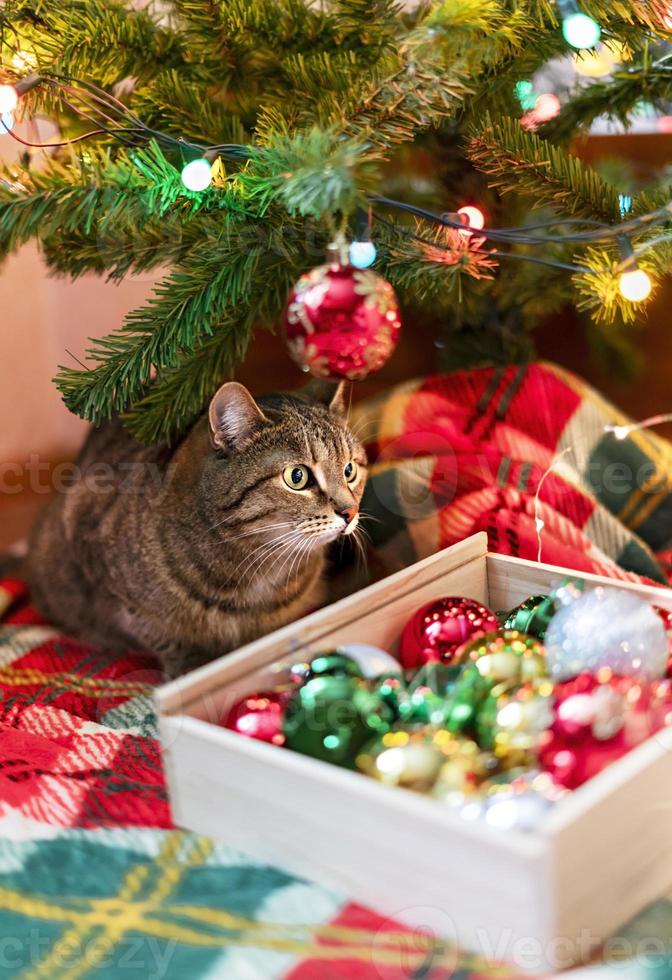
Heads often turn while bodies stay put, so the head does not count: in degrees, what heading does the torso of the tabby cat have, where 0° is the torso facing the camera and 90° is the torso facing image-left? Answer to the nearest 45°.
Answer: approximately 315°

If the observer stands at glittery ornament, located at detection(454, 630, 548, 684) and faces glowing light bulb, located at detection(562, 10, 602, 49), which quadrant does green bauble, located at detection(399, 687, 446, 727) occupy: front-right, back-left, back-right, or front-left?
back-left

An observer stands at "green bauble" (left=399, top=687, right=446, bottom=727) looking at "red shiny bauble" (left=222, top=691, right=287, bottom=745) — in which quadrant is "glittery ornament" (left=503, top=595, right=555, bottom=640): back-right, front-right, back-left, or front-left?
back-right

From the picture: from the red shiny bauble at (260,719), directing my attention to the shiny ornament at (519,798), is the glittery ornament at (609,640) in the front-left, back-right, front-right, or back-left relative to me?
front-left
